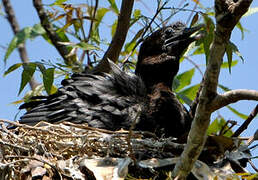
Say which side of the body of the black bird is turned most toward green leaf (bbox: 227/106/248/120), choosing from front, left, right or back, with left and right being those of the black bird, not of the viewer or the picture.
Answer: front

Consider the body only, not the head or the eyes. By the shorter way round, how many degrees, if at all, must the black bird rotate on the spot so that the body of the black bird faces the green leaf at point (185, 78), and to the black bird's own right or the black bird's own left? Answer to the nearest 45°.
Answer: approximately 45° to the black bird's own left

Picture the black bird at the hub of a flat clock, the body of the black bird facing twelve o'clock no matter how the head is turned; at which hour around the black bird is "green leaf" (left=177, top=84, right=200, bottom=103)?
The green leaf is roughly at 11 o'clock from the black bird.

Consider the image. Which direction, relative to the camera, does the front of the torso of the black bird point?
to the viewer's right

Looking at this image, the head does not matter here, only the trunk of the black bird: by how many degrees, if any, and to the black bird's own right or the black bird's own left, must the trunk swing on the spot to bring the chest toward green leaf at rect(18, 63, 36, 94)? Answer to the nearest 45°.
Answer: approximately 180°

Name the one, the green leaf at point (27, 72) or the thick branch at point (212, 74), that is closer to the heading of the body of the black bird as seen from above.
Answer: the thick branch

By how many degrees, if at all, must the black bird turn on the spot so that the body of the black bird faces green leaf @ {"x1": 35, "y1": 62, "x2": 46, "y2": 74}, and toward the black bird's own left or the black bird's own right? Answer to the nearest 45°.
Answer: approximately 180°
